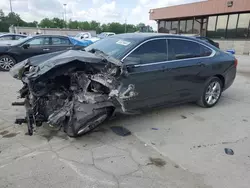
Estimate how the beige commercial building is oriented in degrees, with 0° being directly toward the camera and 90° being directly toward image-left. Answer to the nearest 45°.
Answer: approximately 45°

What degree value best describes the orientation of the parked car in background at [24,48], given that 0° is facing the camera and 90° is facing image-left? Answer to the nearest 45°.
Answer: approximately 90°

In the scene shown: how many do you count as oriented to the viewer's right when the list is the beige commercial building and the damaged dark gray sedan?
0

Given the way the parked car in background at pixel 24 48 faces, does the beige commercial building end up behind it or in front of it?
behind

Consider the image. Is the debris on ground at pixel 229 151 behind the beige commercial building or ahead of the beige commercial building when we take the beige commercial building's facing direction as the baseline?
ahead

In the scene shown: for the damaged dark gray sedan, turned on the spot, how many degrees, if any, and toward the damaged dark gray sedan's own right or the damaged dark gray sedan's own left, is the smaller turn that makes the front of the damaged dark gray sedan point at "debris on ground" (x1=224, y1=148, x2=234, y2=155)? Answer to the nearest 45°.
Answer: approximately 135° to the damaged dark gray sedan's own left

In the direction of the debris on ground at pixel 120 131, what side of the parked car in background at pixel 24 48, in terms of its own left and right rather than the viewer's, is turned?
left

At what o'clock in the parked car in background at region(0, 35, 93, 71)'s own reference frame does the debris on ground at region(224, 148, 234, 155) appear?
The debris on ground is roughly at 8 o'clock from the parked car in background.
